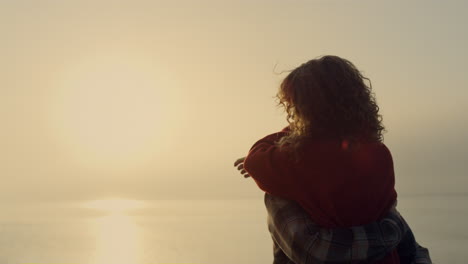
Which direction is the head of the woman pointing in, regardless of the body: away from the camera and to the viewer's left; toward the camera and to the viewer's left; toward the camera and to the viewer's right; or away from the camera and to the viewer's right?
away from the camera and to the viewer's left

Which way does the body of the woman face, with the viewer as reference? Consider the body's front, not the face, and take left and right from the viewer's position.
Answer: facing away from the viewer and to the left of the viewer
